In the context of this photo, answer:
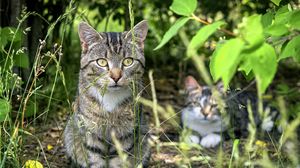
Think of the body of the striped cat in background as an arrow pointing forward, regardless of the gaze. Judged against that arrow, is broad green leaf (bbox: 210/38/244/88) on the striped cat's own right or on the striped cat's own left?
on the striped cat's own left
